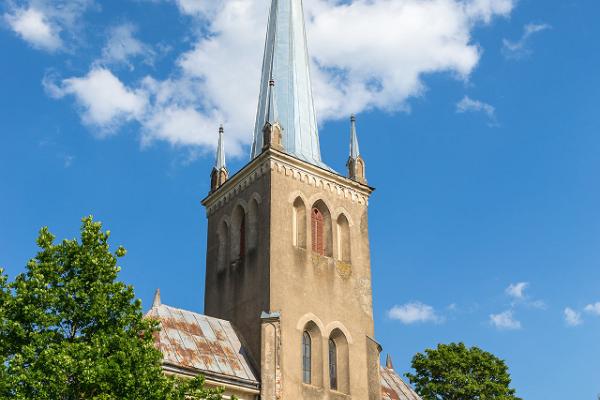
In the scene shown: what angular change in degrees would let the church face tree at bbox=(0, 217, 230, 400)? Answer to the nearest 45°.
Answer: approximately 90° to its right

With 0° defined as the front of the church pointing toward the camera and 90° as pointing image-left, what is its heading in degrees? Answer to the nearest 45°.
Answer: approximately 315°

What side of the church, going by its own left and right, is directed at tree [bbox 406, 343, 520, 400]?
left
